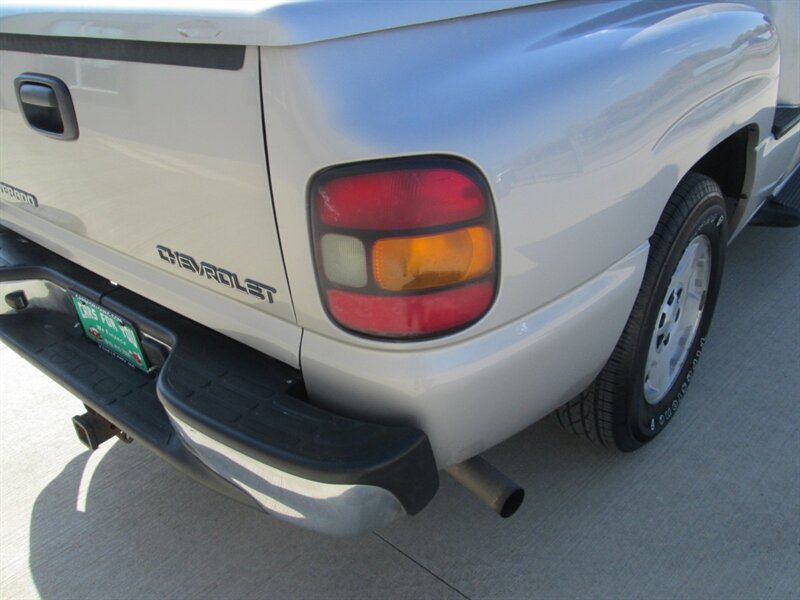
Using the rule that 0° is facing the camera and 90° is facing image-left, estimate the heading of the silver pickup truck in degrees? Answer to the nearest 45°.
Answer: approximately 225°
